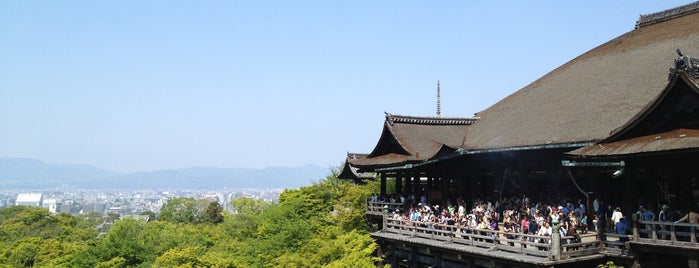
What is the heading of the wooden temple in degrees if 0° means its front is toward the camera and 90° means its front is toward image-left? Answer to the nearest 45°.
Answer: approximately 45°

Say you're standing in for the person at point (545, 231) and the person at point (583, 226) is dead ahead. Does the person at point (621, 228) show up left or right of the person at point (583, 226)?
right
